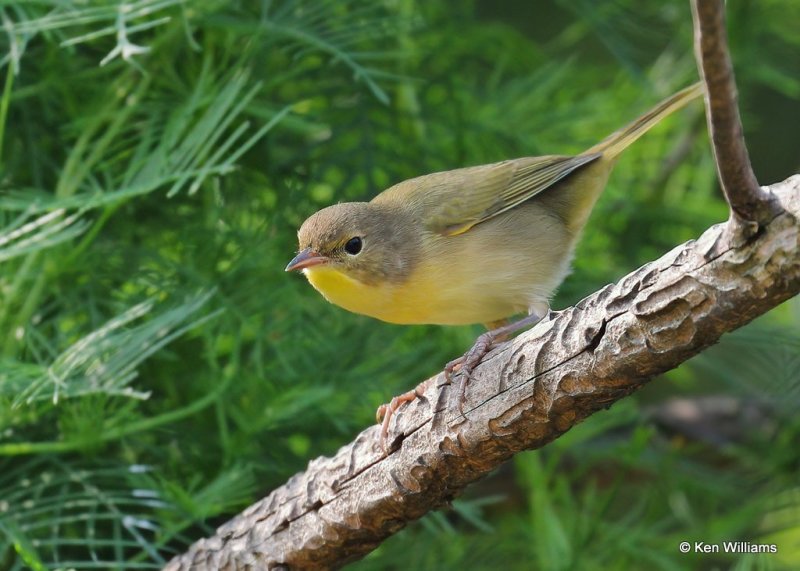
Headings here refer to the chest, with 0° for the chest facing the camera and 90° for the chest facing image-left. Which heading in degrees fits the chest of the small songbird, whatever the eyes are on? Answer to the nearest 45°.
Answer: approximately 90°
